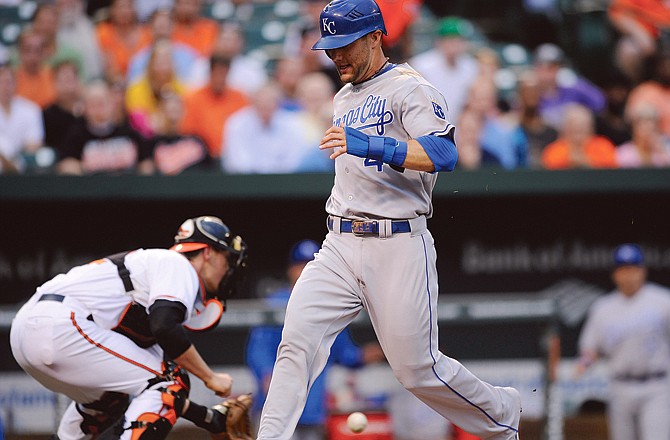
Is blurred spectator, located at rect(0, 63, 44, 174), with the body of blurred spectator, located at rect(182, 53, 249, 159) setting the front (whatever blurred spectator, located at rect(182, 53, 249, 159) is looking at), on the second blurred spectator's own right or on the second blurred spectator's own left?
on the second blurred spectator's own right

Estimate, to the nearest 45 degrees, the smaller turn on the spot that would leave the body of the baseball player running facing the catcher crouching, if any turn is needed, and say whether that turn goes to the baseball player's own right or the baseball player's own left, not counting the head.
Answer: approximately 45° to the baseball player's own right

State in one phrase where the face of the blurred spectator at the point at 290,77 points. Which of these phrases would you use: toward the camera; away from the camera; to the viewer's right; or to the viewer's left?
toward the camera

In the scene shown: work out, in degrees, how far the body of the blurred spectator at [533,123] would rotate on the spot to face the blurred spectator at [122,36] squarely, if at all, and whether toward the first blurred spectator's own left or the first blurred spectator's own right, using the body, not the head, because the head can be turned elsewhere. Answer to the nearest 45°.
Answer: approximately 90° to the first blurred spectator's own right

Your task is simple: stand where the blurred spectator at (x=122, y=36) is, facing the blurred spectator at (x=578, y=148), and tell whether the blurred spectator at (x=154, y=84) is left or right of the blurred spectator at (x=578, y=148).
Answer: right

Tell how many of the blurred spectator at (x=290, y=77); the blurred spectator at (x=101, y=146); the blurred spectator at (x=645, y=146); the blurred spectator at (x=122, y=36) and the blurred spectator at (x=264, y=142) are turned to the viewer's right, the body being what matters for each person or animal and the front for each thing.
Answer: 0

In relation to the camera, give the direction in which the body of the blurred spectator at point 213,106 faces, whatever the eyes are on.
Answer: toward the camera

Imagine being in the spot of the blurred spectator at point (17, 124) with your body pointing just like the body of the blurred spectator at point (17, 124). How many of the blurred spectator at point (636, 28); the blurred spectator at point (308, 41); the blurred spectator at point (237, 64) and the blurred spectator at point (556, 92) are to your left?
4

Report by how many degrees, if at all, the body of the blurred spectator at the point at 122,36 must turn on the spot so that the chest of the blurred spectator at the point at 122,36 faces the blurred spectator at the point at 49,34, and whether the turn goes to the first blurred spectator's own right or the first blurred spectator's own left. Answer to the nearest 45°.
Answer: approximately 90° to the first blurred spectator's own right

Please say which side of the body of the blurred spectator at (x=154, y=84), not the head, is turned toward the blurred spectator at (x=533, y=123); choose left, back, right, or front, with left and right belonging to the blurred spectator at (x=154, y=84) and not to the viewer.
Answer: left

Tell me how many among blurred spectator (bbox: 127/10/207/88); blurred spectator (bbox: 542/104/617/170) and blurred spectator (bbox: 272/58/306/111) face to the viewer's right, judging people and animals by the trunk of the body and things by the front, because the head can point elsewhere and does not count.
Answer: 0

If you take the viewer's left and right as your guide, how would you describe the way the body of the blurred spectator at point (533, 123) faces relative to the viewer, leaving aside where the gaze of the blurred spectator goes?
facing the viewer

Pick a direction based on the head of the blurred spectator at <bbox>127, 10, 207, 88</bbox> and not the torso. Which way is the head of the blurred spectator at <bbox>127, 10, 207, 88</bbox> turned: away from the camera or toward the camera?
toward the camera

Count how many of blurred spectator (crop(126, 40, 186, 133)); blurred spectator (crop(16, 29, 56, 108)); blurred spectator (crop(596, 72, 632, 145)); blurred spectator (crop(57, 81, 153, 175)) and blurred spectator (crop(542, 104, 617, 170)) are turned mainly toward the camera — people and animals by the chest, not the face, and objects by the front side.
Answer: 5

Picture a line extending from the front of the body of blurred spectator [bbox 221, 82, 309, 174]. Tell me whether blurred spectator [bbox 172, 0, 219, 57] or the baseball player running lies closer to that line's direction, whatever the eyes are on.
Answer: the baseball player running

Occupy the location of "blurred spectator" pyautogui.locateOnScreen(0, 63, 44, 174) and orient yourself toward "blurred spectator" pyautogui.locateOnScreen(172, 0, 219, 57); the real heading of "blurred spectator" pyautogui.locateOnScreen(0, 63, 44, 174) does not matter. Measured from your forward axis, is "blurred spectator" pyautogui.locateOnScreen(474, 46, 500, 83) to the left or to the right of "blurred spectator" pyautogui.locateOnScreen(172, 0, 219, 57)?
right

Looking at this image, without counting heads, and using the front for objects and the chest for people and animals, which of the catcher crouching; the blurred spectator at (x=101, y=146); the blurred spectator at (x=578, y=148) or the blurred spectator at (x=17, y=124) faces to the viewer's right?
the catcher crouching

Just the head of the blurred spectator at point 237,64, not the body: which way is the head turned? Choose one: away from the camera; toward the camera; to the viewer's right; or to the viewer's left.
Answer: toward the camera

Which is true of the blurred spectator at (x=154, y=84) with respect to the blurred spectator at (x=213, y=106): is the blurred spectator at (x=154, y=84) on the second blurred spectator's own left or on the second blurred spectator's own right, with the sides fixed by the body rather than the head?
on the second blurred spectator's own right

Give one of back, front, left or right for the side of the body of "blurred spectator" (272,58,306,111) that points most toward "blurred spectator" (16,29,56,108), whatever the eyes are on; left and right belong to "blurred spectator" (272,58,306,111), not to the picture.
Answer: right

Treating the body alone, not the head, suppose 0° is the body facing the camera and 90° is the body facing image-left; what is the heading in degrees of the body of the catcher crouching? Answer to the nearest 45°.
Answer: approximately 270°
